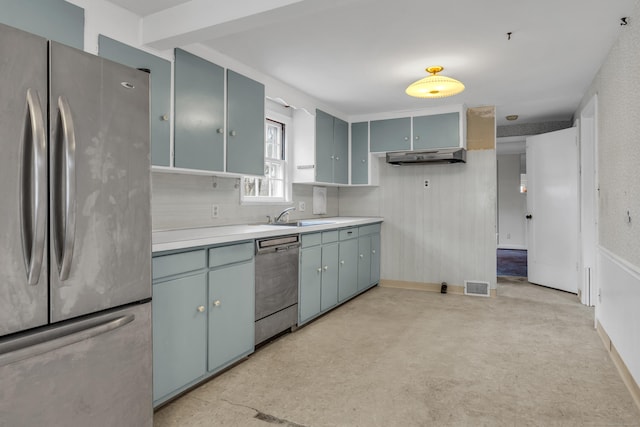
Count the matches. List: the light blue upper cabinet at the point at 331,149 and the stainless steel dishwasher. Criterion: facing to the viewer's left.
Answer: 0

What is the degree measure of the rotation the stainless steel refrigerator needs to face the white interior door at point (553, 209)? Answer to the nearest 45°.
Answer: approximately 45° to its left

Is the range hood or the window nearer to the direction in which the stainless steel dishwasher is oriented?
the range hood

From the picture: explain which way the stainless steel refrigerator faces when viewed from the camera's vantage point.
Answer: facing the viewer and to the right of the viewer

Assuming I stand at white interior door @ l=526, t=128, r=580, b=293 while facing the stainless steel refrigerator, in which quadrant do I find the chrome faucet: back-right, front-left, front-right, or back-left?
front-right

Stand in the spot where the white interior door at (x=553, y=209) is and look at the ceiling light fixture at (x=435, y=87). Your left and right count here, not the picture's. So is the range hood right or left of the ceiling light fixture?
right

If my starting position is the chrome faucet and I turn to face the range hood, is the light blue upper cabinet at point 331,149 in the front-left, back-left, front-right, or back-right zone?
front-left

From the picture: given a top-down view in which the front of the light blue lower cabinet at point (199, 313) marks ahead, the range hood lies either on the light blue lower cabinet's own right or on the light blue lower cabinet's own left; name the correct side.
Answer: on the light blue lower cabinet's own left

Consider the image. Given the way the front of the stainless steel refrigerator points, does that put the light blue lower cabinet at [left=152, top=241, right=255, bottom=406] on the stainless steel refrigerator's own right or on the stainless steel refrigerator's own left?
on the stainless steel refrigerator's own left

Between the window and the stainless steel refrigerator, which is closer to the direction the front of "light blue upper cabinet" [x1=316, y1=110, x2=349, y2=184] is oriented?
the stainless steel refrigerator

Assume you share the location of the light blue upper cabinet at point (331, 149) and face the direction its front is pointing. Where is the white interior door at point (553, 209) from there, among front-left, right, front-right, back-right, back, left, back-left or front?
front-left

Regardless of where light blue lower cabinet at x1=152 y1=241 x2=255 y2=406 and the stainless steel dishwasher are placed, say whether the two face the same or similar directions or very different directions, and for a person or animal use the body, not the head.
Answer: same or similar directions

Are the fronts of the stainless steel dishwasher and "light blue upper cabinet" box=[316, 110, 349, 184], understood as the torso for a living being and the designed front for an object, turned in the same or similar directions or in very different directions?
same or similar directions

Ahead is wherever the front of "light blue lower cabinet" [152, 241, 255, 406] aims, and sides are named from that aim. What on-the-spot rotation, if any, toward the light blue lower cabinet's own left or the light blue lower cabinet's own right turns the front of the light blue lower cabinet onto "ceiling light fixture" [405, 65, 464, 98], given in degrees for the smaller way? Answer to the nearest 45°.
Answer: approximately 45° to the light blue lower cabinet's own left
